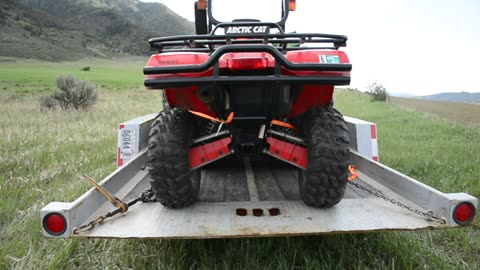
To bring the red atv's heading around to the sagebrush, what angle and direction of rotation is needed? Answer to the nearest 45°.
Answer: approximately 45° to its left

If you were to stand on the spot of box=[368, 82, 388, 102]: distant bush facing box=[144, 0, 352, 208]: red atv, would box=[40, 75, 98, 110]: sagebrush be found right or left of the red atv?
right

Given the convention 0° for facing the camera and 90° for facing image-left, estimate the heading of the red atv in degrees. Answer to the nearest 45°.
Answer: approximately 180°

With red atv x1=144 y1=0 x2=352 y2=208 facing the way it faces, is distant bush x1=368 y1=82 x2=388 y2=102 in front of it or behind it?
in front

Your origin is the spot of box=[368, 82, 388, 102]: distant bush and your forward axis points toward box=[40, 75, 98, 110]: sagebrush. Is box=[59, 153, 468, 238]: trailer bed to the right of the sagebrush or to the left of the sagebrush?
left
